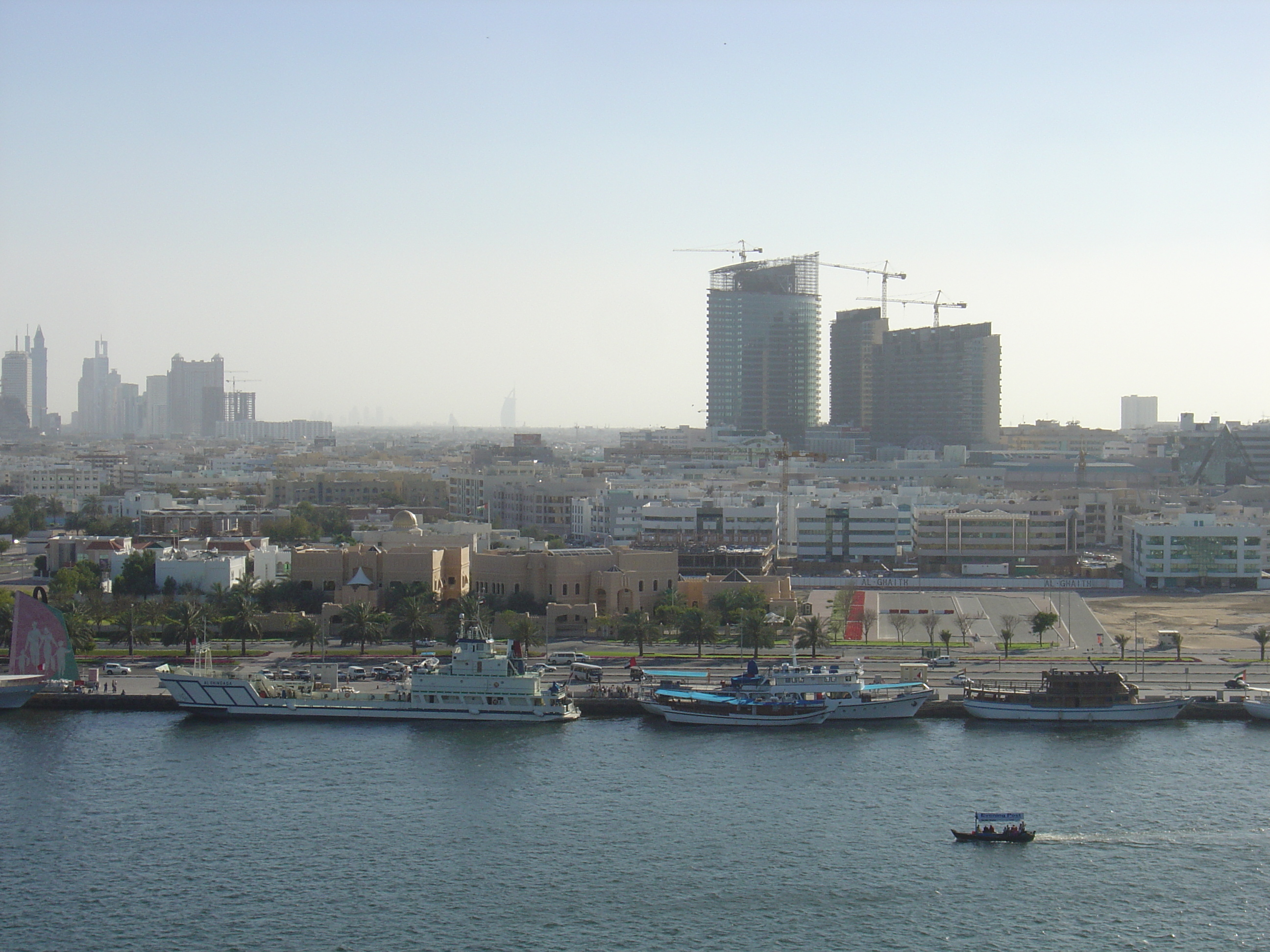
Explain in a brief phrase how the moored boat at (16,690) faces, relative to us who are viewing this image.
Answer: facing to the right of the viewer

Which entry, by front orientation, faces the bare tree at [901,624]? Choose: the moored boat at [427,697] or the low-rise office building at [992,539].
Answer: the low-rise office building

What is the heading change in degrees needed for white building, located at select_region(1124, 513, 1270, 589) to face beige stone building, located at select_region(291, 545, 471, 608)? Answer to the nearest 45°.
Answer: approximately 45° to its right

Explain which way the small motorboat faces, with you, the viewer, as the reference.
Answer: facing to the left of the viewer

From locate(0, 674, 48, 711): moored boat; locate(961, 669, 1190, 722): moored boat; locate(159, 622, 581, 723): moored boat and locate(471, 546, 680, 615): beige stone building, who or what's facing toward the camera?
the beige stone building

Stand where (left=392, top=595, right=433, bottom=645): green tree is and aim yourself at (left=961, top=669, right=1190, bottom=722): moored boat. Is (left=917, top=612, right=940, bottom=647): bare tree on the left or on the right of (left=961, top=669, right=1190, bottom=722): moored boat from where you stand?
left
